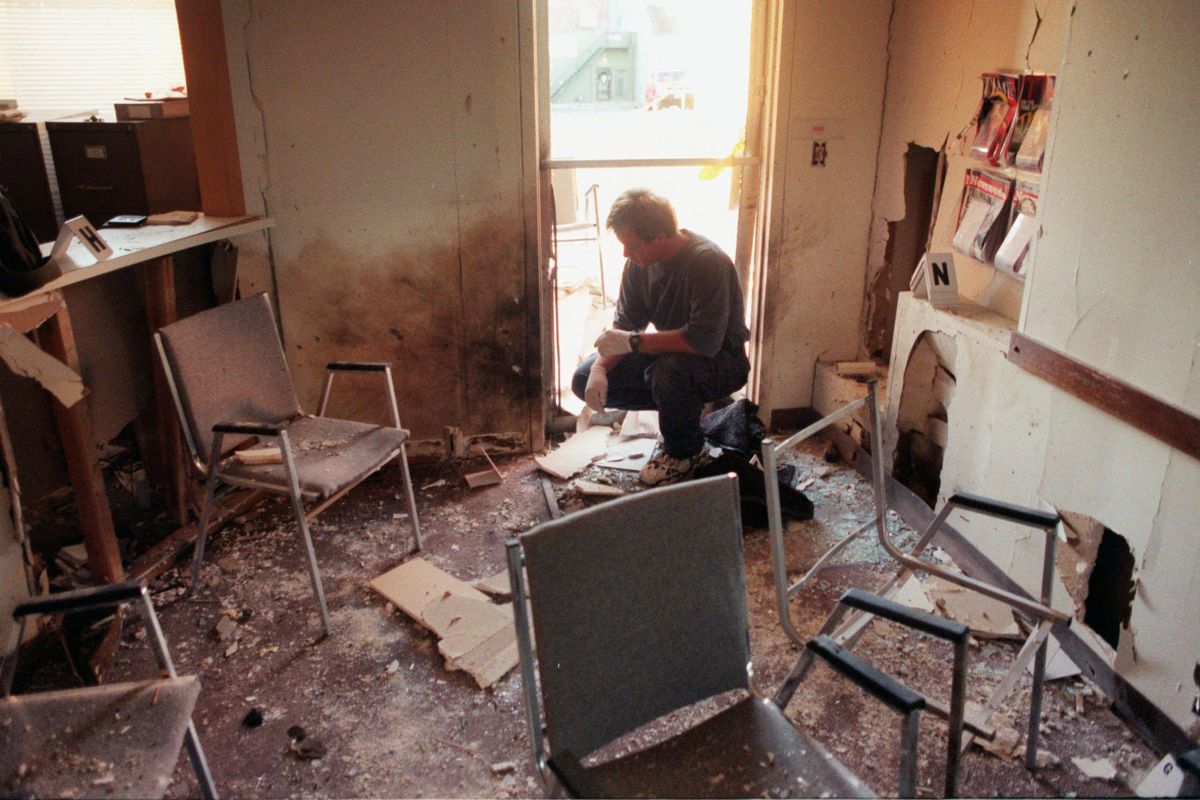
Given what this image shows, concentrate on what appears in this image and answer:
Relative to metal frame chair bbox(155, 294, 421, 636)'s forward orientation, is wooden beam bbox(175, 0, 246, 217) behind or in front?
behind

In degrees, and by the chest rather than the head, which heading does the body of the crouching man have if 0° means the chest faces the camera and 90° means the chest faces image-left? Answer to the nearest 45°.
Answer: approximately 45°

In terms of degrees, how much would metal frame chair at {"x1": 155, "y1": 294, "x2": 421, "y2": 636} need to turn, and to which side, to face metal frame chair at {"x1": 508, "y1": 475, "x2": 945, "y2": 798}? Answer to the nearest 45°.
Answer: approximately 45° to its right

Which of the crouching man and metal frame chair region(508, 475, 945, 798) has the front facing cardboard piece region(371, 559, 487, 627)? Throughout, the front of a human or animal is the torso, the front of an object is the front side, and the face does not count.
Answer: the crouching man

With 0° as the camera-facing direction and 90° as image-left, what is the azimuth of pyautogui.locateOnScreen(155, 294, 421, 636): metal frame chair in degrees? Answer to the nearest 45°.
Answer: approximately 315°

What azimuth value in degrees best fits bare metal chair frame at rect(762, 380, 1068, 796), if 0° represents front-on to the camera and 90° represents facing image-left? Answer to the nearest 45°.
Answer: approximately 315°

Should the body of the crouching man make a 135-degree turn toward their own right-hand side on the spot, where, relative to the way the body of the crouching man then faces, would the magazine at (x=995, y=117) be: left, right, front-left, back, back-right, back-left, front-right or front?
right

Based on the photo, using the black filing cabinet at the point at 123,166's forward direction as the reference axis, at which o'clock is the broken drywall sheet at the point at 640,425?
The broken drywall sheet is roughly at 8 o'clock from the black filing cabinet.

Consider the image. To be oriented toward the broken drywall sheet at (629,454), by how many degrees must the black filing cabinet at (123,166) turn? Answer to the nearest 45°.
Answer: approximately 90° to its left

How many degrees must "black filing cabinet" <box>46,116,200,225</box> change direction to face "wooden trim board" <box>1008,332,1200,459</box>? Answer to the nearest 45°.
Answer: approximately 90° to its left

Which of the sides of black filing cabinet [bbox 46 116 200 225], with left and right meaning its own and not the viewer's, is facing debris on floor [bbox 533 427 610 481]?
left

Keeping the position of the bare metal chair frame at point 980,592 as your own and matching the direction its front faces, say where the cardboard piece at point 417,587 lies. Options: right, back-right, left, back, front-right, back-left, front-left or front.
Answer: back-right
